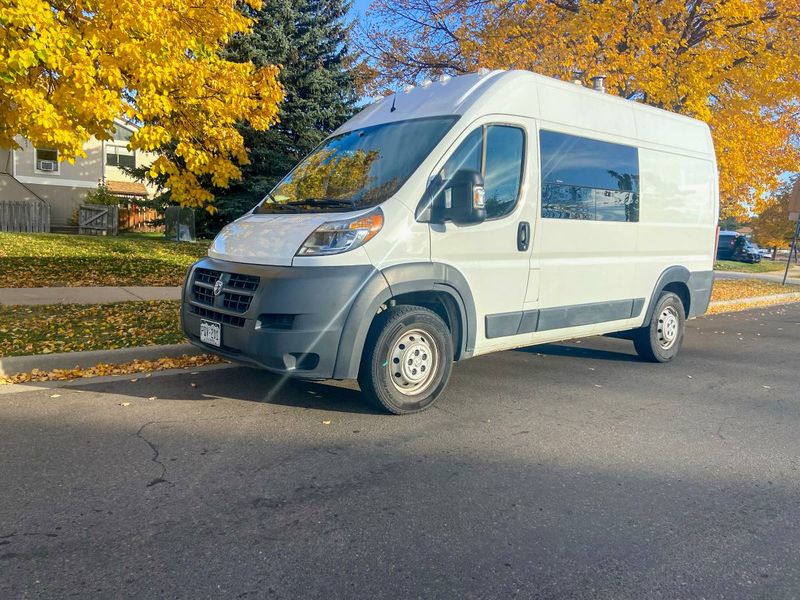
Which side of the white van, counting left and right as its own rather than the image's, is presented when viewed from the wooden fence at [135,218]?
right

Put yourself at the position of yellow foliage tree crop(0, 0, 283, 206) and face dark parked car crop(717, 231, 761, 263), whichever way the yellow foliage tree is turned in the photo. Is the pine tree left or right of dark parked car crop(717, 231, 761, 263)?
left

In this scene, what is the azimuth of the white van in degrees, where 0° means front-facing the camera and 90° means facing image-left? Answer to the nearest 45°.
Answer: approximately 45°

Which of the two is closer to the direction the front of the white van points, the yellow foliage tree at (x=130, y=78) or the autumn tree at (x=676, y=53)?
the yellow foliage tree

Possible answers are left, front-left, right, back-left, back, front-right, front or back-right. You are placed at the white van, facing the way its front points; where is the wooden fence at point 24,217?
right

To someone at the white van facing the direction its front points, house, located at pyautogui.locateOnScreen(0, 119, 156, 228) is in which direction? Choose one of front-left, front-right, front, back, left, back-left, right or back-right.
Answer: right

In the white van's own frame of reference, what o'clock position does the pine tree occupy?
The pine tree is roughly at 4 o'clock from the white van.

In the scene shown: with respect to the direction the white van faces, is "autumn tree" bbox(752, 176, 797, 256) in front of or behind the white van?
behind

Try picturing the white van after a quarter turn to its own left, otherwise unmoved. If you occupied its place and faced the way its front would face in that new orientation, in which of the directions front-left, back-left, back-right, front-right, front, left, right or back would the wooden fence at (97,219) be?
back
